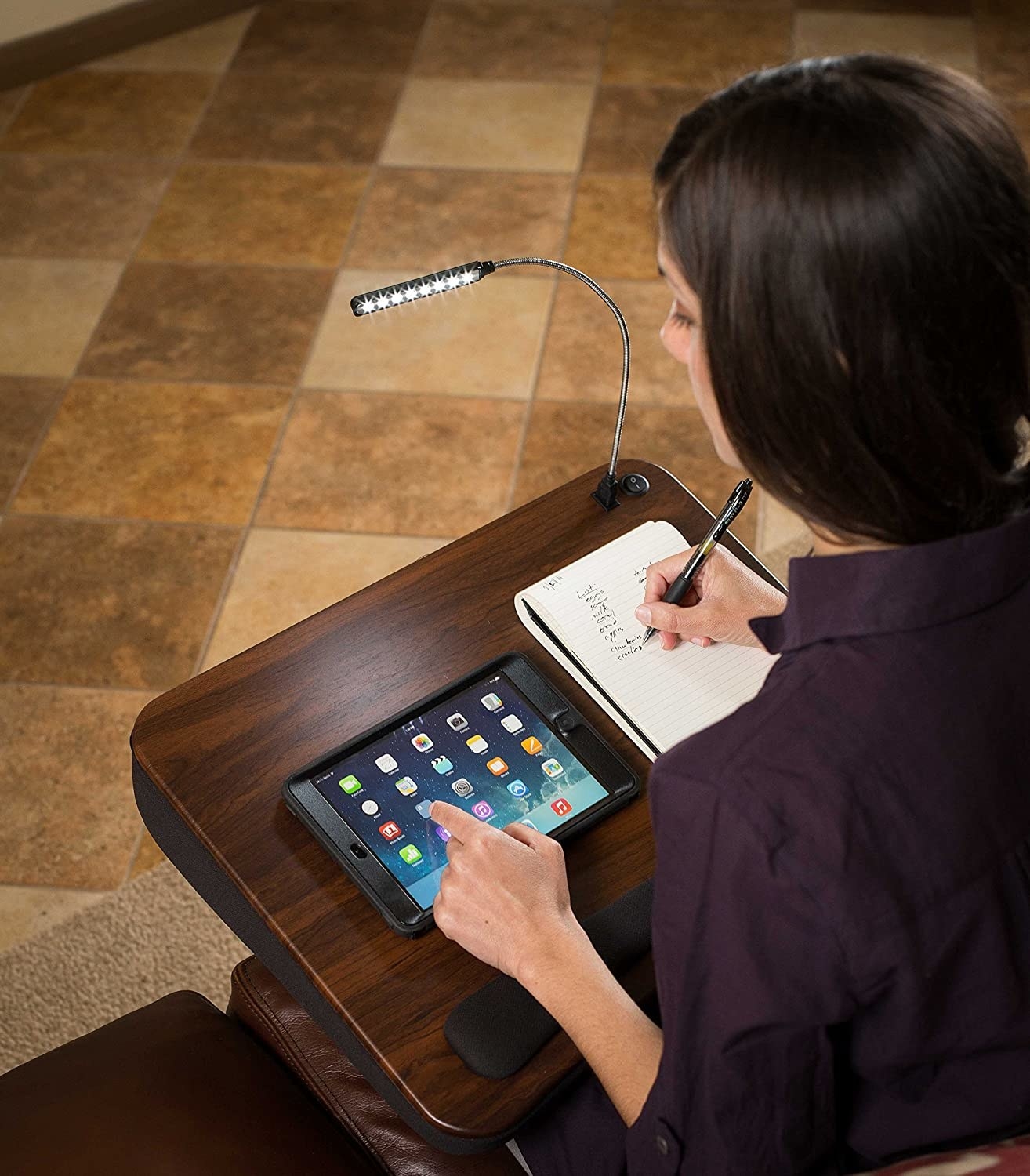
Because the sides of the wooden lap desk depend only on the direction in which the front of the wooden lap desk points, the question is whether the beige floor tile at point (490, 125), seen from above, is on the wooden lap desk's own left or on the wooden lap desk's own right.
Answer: on the wooden lap desk's own left

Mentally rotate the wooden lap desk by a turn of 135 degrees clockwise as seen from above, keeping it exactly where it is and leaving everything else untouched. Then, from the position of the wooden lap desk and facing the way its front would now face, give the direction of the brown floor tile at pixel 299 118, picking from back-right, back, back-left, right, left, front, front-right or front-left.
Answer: right

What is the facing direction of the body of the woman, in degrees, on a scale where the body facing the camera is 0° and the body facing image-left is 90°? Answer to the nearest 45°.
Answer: approximately 135°

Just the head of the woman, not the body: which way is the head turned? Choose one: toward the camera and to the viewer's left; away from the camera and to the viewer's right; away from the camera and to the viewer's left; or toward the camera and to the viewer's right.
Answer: away from the camera and to the viewer's left

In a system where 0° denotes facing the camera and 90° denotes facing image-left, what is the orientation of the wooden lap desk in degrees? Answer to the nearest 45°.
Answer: approximately 315°

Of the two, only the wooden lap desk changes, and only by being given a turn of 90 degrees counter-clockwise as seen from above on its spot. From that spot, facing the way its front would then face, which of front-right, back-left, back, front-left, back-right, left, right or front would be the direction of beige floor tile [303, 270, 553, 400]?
front-left
